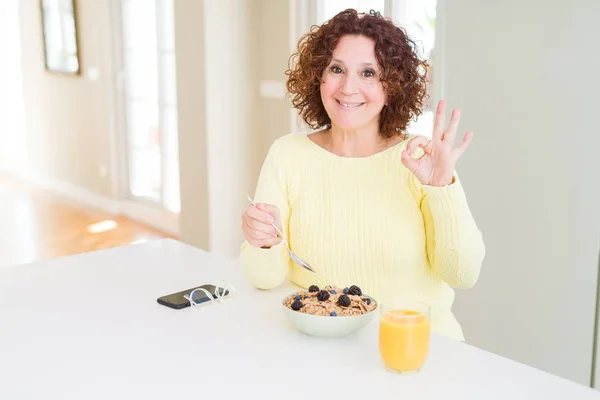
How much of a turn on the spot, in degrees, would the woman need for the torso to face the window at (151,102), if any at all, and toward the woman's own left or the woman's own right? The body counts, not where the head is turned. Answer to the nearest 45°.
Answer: approximately 135° to the woman's own right

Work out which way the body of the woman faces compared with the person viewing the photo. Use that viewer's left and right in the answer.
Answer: facing the viewer

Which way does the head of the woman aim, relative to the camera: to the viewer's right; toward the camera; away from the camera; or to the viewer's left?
toward the camera

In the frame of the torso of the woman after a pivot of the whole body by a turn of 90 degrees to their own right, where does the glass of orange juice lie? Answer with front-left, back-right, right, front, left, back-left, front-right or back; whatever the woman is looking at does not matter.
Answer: left

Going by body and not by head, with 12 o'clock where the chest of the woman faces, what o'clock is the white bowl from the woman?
The white bowl is roughly at 12 o'clock from the woman.
